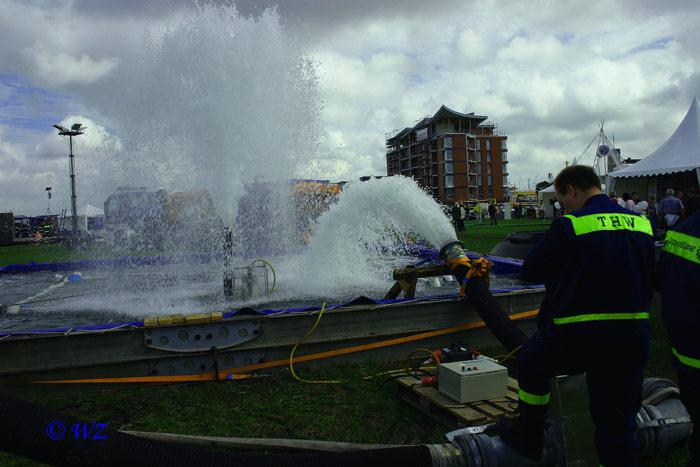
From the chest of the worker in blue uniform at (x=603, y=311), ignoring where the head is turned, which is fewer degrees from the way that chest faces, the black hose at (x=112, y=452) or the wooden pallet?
the wooden pallet

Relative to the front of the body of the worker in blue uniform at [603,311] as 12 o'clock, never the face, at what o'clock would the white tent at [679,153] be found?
The white tent is roughly at 2 o'clock from the worker in blue uniform.

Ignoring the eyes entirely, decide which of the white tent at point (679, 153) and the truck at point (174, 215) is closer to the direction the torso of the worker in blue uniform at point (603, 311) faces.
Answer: the truck

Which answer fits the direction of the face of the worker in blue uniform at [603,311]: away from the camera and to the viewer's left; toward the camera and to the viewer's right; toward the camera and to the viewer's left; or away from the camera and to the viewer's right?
away from the camera and to the viewer's left

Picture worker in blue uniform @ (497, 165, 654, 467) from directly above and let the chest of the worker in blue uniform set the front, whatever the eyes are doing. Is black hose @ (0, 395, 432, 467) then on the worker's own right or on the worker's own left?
on the worker's own left

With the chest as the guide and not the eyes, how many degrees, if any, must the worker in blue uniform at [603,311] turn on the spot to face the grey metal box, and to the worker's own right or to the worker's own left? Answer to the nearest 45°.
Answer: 0° — they already face it

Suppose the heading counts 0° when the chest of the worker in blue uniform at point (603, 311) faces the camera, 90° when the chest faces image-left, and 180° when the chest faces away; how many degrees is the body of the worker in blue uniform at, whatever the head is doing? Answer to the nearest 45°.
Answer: approximately 135°
